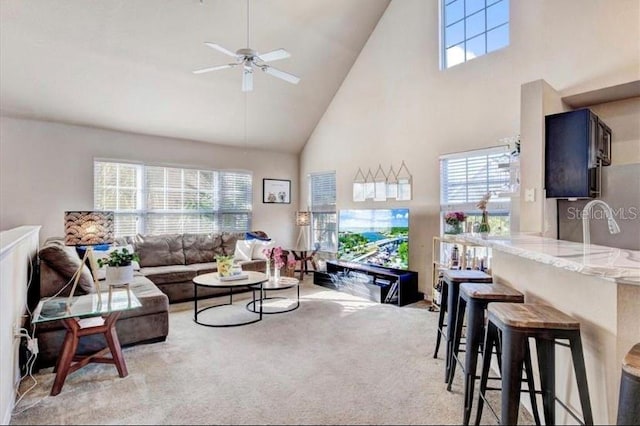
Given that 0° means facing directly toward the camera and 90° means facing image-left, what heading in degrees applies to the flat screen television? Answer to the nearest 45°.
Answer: approximately 45°

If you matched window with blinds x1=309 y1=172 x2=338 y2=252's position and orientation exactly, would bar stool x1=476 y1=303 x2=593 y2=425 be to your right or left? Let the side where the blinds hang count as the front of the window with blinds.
on your left

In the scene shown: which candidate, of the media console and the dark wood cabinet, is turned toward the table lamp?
the media console

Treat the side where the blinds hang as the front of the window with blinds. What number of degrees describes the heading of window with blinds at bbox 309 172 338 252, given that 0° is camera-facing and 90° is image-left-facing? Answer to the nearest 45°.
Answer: approximately 45°

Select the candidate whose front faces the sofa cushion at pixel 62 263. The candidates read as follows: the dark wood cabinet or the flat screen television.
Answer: the flat screen television

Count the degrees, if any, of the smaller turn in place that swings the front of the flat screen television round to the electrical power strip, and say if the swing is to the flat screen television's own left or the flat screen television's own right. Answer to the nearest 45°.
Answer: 0° — it already faces it

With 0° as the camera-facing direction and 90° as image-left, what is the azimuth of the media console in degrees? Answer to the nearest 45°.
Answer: approximately 45°
